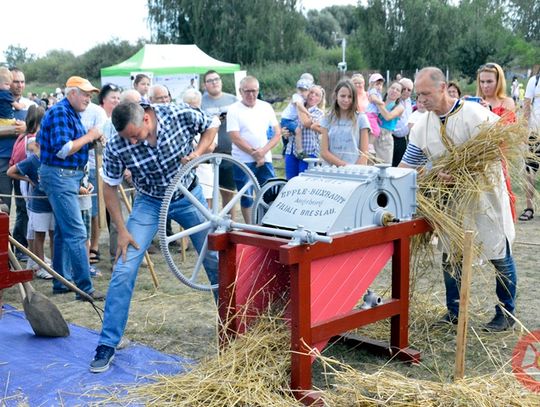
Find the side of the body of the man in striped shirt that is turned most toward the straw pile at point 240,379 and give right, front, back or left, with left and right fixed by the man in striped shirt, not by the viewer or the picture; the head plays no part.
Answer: front

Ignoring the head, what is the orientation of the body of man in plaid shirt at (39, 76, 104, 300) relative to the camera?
to the viewer's right

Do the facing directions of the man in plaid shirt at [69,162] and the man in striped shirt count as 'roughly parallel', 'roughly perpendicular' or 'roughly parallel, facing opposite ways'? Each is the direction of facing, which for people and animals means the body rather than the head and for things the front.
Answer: roughly parallel, facing opposite ways

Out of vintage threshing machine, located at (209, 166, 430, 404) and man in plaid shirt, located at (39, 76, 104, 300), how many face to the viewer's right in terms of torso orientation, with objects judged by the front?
1

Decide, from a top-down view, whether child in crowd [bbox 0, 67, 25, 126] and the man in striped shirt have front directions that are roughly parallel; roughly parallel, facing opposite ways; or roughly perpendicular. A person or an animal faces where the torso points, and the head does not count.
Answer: roughly parallel, facing opposite ways

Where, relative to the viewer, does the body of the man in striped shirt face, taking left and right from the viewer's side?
facing the viewer and to the left of the viewer

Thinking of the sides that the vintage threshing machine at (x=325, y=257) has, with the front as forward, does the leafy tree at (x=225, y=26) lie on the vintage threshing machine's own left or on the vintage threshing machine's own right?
on the vintage threshing machine's own right

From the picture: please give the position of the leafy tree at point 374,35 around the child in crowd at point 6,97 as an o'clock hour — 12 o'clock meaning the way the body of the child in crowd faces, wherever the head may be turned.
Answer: The leafy tree is roughly at 10 o'clock from the child in crowd.

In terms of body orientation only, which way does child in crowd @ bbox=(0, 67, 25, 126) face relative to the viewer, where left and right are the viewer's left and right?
facing to the right of the viewer
